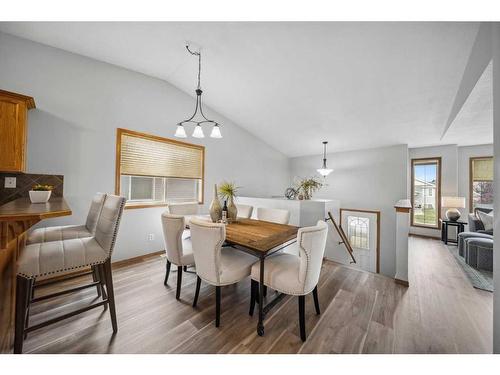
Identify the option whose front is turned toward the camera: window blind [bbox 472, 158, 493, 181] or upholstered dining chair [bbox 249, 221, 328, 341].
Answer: the window blind

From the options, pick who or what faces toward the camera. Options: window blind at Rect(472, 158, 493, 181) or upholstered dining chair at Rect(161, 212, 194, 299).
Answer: the window blind

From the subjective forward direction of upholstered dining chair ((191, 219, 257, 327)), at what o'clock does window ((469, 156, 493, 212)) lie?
The window is roughly at 1 o'clock from the upholstered dining chair.

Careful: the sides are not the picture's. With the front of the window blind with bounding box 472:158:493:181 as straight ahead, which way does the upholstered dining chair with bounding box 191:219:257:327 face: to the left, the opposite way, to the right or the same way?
the opposite way

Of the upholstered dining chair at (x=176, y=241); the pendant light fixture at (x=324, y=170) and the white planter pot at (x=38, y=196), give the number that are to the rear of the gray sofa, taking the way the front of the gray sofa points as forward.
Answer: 0

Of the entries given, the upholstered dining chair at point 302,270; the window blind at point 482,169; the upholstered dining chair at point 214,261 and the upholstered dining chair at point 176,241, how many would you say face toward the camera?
1

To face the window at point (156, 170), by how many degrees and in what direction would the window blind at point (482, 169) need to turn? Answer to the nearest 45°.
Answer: approximately 45° to its right

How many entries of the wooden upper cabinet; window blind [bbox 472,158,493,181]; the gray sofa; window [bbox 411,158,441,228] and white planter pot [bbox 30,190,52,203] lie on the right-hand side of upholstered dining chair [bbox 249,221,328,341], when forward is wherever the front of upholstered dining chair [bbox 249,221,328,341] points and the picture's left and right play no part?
3

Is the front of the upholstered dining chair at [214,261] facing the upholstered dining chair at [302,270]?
no

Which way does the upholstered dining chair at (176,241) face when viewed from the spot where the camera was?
facing away from the viewer and to the right of the viewer

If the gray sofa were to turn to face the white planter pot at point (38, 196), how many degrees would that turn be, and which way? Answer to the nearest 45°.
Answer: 0° — it already faces it

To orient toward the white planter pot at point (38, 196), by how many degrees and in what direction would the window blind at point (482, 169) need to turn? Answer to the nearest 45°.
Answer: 0° — it already faces it

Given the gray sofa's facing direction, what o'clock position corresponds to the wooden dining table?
The wooden dining table is roughly at 11 o'clock from the gray sofa.

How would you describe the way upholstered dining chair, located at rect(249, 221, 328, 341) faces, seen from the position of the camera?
facing away from the viewer and to the left of the viewer

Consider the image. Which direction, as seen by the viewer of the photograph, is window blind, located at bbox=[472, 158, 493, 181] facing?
facing the viewer

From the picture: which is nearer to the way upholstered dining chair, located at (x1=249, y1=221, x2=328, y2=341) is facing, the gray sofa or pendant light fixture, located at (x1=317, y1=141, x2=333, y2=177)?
the pendant light fixture

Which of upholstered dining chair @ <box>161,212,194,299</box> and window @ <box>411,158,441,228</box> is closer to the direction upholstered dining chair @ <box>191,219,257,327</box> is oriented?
the window

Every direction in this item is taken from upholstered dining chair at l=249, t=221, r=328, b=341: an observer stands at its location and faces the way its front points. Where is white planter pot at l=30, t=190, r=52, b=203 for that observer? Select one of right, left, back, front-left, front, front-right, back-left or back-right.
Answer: front-left

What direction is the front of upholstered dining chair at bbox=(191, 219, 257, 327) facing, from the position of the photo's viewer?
facing away from the viewer and to the right of the viewer

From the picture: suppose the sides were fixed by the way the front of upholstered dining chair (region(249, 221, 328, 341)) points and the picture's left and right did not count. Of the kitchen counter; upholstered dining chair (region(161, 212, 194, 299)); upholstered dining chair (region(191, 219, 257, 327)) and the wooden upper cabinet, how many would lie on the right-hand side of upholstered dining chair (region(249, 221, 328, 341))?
0
